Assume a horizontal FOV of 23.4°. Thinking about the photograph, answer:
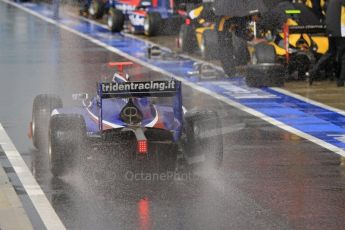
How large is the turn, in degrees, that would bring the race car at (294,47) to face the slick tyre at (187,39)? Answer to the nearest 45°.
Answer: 0° — it already faces it

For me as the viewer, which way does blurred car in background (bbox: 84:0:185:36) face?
facing away from the viewer and to the left of the viewer

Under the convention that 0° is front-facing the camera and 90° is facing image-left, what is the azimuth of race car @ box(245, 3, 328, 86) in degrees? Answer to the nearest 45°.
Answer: approximately 135°

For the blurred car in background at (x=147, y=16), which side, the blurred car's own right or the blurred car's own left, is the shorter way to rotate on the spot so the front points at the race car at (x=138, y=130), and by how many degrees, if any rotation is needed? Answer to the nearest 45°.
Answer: approximately 135° to the blurred car's own left

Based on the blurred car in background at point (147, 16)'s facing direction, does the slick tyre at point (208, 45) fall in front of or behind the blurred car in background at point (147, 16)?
behind

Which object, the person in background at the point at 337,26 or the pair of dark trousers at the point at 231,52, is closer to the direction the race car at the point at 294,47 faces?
the pair of dark trousers

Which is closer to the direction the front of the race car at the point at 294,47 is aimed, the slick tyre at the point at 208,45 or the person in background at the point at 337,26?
the slick tyre
